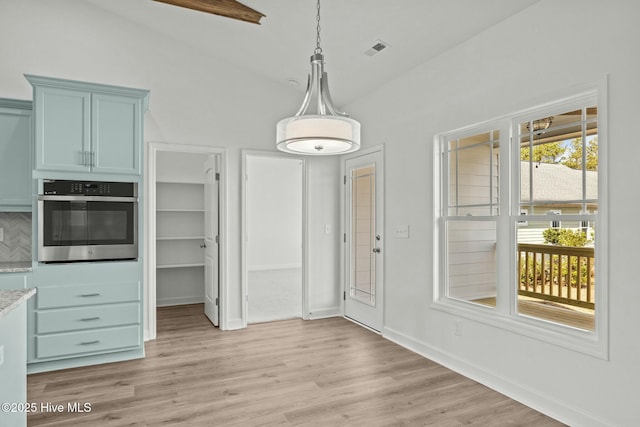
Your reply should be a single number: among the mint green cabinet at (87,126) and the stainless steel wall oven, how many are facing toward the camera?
2

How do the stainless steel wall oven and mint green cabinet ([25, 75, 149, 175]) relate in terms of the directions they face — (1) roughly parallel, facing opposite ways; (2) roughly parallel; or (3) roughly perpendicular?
roughly parallel

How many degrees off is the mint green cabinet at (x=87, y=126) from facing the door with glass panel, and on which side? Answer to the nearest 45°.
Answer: approximately 90° to its left

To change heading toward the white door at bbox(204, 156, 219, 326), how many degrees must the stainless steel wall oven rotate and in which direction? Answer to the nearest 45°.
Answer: approximately 135° to its left

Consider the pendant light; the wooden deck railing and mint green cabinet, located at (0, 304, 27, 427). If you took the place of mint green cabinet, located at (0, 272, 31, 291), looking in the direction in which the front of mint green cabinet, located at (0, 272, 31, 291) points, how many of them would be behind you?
0

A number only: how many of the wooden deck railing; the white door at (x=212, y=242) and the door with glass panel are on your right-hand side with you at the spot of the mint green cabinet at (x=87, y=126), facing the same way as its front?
0

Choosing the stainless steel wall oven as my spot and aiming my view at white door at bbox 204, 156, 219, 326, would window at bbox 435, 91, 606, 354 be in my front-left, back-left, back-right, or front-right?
front-right

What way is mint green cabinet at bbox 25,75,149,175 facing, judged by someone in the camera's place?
facing the viewer

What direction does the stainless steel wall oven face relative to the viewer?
toward the camera

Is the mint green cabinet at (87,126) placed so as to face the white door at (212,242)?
no

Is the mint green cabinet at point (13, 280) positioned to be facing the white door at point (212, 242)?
no
